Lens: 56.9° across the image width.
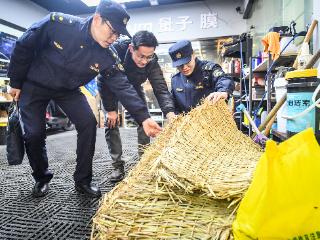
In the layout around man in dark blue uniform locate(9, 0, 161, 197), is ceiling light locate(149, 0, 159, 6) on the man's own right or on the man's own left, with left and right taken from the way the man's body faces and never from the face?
on the man's own left

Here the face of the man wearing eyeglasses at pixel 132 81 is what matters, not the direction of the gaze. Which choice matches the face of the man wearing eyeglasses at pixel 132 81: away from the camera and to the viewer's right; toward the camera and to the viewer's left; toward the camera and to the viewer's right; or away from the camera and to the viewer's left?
toward the camera and to the viewer's right

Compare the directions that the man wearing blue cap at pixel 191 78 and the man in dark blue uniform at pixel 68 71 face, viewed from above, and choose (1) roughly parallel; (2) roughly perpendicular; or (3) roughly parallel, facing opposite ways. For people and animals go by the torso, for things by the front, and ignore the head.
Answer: roughly perpendicular

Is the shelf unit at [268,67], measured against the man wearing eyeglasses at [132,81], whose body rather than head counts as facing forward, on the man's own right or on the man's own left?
on the man's own left

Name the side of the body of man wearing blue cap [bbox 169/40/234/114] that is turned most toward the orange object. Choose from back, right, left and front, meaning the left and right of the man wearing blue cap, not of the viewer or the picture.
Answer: back

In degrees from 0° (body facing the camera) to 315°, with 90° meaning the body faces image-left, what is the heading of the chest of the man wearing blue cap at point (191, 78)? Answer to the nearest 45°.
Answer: approximately 45°

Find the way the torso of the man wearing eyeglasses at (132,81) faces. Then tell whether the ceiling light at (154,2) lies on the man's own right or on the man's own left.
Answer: on the man's own left
